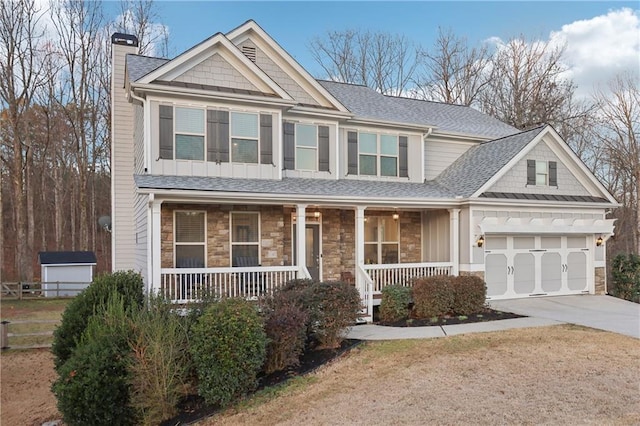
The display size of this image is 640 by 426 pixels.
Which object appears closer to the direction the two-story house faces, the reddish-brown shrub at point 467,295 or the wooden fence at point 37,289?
the reddish-brown shrub

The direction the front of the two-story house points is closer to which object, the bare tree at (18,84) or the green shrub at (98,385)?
the green shrub

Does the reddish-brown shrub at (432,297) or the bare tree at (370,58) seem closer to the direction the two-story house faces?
the reddish-brown shrub

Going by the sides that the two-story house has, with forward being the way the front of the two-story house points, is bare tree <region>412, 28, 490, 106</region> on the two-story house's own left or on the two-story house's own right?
on the two-story house's own left

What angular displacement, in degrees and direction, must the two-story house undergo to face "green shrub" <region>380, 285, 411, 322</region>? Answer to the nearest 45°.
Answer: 0° — it already faces it

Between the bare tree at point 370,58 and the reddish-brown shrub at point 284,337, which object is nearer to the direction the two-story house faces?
the reddish-brown shrub

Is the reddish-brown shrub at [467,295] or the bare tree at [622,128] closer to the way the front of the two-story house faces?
the reddish-brown shrub

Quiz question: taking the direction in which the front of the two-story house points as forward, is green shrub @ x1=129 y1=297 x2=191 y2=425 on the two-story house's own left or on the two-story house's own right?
on the two-story house's own right

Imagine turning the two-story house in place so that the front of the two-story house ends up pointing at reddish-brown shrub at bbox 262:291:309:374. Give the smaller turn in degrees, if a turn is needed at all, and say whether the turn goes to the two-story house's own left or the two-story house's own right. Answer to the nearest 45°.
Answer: approximately 45° to the two-story house's own right

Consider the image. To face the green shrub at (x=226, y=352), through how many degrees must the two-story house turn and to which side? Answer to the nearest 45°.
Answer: approximately 45° to its right

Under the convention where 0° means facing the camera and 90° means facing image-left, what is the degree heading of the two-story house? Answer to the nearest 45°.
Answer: approximately 315°

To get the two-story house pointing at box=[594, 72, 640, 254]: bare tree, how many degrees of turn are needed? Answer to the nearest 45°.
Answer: approximately 90° to its left
